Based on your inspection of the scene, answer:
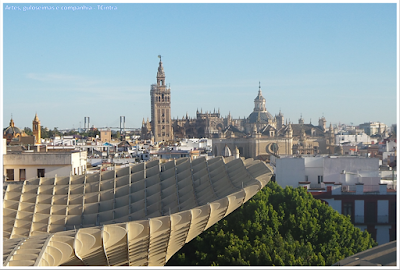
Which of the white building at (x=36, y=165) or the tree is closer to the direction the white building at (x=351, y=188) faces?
the tree

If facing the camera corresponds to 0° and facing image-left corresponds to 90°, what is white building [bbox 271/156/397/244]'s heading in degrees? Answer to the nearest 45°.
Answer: approximately 0°

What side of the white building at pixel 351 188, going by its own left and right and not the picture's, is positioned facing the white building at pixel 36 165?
right

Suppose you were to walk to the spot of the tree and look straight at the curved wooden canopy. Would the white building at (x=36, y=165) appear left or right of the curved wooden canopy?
right

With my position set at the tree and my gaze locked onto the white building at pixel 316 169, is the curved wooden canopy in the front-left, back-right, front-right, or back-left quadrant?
back-left

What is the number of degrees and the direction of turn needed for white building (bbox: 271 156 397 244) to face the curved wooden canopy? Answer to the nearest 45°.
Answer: approximately 45° to its right
